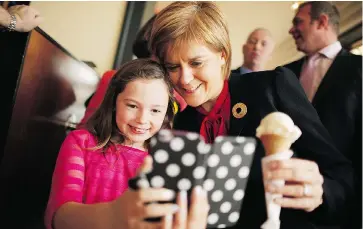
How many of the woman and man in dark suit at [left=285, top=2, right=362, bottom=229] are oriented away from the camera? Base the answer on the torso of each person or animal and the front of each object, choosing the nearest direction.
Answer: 0

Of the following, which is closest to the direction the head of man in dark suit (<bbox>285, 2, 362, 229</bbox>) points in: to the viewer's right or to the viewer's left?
to the viewer's left

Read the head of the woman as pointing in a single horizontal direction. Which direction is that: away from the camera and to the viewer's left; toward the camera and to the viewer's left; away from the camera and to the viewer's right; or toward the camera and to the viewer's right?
toward the camera and to the viewer's left

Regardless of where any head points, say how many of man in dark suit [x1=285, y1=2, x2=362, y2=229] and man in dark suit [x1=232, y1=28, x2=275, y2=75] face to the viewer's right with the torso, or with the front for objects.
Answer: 0

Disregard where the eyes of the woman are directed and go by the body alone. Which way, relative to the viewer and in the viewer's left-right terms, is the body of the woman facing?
facing the viewer and to the left of the viewer

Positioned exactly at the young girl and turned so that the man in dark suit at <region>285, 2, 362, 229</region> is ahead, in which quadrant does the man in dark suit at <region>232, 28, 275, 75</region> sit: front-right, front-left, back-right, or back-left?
front-left

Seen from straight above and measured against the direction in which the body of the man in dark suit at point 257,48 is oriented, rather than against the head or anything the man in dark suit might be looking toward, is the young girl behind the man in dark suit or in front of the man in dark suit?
in front

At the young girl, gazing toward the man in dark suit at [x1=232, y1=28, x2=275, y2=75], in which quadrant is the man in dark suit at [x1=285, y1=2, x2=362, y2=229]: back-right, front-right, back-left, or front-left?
front-right

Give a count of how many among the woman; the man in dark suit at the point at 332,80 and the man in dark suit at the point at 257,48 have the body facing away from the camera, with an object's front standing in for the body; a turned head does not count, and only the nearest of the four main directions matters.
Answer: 0

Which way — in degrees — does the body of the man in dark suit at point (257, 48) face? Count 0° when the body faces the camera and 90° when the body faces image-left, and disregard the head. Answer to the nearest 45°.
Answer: approximately 45°

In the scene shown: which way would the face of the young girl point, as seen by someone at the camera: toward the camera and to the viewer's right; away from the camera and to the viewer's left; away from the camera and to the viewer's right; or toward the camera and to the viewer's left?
toward the camera and to the viewer's right

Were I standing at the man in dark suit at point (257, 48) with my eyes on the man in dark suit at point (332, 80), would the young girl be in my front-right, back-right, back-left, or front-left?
front-right
